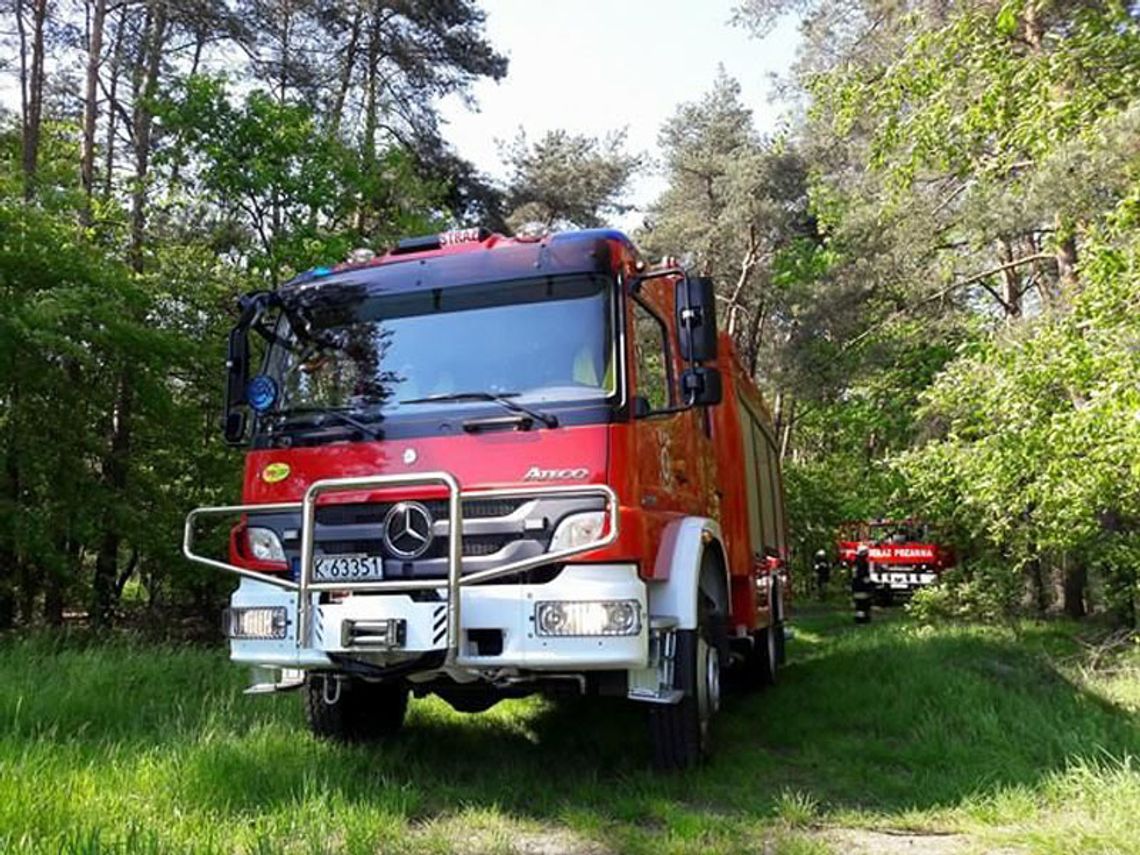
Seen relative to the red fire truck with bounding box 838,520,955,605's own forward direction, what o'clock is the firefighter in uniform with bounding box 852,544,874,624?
The firefighter in uniform is roughly at 2 o'clock from the red fire truck.

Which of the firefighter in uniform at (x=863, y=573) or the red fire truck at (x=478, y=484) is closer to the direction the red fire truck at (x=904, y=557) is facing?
the red fire truck

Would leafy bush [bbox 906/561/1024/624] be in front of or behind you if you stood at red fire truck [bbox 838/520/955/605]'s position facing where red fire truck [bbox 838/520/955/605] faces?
in front

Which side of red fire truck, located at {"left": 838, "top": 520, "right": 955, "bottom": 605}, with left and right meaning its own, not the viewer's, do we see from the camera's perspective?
front

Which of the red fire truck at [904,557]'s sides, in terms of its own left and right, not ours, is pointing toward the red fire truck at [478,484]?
front
